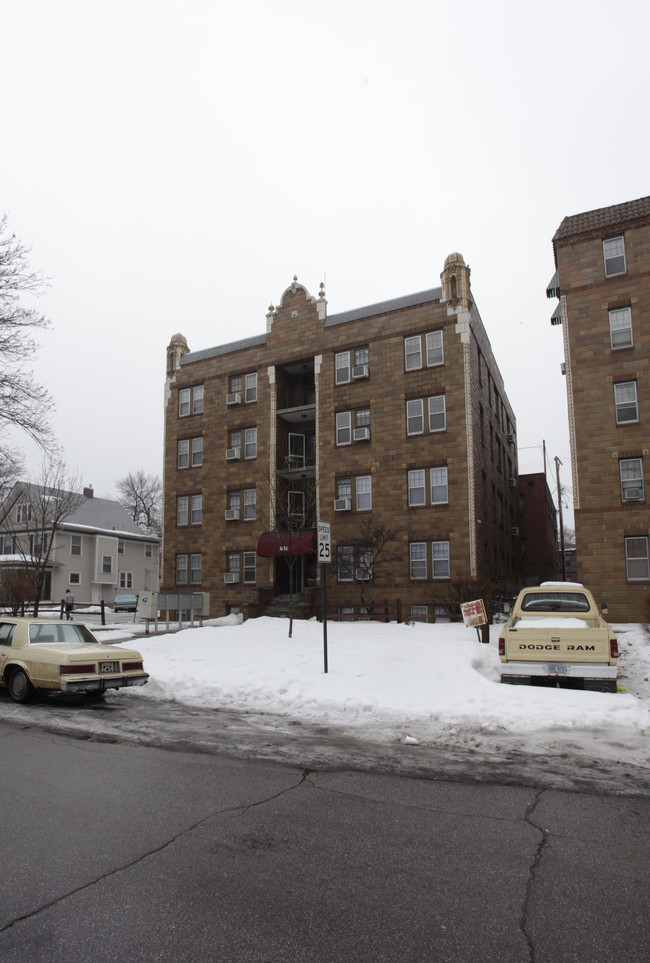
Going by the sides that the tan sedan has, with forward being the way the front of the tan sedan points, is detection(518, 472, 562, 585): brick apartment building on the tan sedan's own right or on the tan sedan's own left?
on the tan sedan's own right

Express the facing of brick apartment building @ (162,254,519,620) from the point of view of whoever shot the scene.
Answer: facing the viewer and to the left of the viewer

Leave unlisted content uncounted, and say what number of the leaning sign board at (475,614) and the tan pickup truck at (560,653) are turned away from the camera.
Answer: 1

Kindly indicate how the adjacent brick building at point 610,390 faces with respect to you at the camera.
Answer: facing the viewer

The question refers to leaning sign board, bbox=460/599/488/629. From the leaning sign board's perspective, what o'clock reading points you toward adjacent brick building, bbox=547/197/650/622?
The adjacent brick building is roughly at 7 o'clock from the leaning sign board.

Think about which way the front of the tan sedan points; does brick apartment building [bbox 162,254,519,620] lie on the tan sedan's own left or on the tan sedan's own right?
on the tan sedan's own right

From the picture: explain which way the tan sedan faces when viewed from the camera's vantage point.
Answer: facing away from the viewer and to the left of the viewer

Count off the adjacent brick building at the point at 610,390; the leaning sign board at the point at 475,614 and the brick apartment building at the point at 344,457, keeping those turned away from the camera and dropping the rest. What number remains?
0

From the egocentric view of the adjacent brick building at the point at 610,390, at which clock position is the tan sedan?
The tan sedan is roughly at 1 o'clock from the adjacent brick building.

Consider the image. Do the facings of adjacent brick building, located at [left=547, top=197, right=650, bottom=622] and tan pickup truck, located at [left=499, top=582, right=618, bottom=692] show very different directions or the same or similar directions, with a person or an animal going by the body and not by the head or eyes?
very different directions

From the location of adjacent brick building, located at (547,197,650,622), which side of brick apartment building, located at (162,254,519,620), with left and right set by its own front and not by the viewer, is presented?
left

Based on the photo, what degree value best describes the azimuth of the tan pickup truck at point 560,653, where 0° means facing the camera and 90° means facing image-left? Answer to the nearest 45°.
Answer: approximately 180°

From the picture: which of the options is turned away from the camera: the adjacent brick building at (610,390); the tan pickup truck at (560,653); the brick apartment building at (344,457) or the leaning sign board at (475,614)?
the tan pickup truck

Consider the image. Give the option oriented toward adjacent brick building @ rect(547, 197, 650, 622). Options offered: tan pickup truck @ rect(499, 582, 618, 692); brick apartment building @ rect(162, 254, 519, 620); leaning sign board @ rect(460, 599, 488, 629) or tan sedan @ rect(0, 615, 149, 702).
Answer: the tan pickup truck

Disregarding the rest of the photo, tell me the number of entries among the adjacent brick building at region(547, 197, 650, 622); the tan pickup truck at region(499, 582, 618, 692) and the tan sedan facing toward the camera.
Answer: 1

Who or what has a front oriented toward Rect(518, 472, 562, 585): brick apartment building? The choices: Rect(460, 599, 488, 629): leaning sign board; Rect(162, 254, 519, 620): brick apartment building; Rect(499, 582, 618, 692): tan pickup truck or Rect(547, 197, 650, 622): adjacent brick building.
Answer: the tan pickup truck
